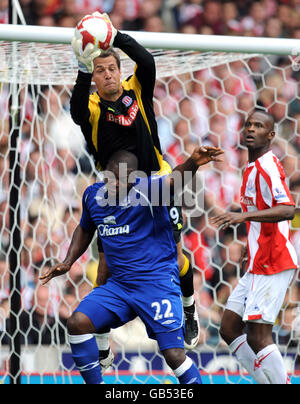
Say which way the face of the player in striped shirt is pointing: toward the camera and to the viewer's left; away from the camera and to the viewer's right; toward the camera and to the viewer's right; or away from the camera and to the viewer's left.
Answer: toward the camera and to the viewer's left

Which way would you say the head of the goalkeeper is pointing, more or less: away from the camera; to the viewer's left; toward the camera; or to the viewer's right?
toward the camera

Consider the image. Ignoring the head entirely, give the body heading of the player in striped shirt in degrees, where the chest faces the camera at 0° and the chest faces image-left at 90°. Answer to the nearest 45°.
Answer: approximately 45°

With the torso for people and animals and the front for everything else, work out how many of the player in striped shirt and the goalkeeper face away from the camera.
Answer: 0

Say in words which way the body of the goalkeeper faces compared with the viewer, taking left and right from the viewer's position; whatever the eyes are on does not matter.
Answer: facing the viewer
